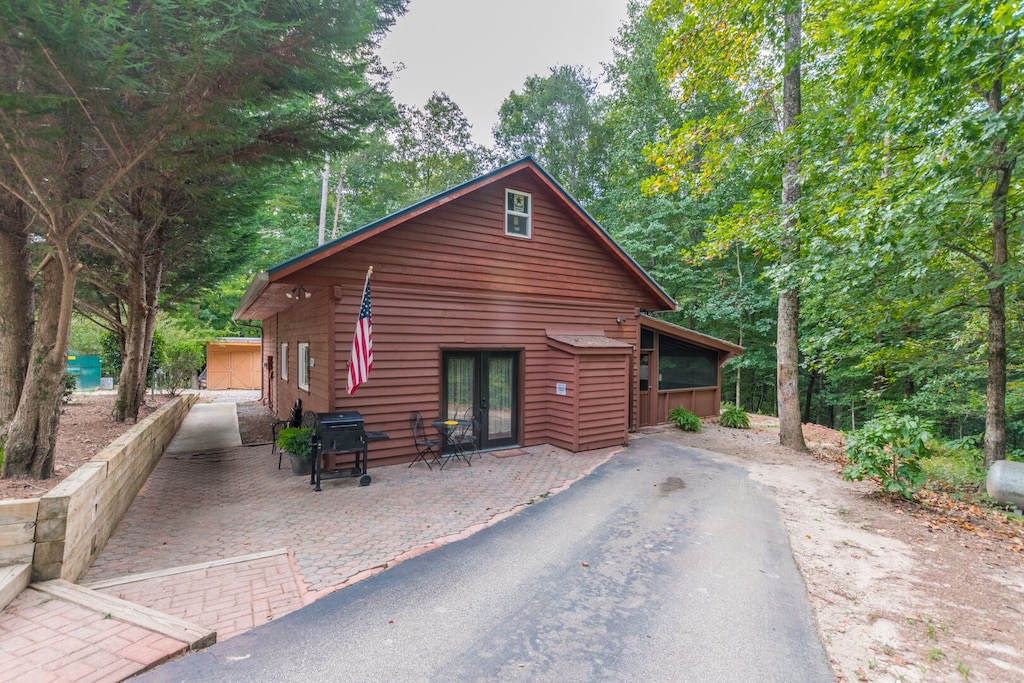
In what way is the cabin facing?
toward the camera

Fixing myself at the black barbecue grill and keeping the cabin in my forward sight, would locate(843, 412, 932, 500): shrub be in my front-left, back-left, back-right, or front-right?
front-right

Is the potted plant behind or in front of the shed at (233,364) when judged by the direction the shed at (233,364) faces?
in front

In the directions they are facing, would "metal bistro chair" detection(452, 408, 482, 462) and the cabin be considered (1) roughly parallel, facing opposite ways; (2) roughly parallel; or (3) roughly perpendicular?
roughly perpendicular

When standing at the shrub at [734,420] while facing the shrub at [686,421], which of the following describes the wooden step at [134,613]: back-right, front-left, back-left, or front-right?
front-left

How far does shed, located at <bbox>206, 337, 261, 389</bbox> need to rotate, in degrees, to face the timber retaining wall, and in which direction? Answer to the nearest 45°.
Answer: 0° — it already faces it

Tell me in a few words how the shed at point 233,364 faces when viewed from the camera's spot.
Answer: facing the viewer

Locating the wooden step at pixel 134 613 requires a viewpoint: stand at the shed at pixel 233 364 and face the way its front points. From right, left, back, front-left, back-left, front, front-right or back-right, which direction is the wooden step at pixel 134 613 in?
front

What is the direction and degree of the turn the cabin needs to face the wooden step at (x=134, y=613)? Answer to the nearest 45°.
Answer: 0° — it already faces it

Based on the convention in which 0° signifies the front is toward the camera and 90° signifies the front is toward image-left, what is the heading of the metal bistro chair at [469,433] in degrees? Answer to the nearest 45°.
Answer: approximately 90°
